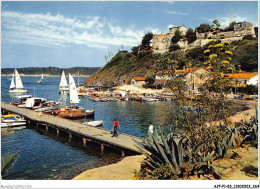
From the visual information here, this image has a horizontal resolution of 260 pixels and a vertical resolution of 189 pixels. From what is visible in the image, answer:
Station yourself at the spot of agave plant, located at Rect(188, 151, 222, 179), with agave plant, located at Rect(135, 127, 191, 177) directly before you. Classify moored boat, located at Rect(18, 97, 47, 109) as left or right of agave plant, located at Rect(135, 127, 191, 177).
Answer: right

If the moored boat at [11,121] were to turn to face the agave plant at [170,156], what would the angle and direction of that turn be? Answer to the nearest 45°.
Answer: approximately 90° to its right

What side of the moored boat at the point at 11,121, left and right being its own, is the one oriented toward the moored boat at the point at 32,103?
left

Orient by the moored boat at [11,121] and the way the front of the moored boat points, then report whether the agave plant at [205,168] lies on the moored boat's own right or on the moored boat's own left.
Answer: on the moored boat's own right

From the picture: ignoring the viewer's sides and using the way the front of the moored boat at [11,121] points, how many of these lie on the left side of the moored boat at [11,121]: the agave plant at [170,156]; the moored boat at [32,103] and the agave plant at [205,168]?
1
